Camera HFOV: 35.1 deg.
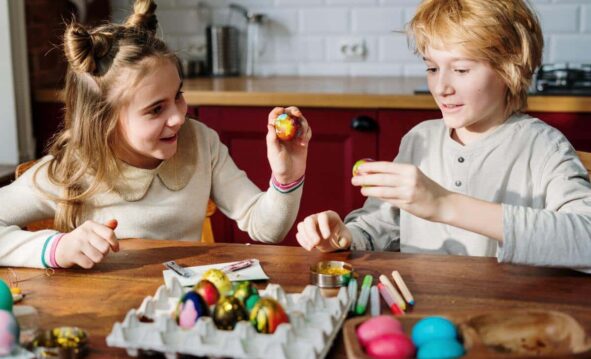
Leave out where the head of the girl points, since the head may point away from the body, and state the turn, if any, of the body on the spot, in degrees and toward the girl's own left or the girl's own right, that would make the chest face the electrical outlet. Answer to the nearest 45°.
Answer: approximately 90° to the girl's own left

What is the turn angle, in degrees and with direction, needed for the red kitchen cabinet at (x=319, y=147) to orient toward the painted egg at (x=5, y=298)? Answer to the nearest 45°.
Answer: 0° — it already faces it

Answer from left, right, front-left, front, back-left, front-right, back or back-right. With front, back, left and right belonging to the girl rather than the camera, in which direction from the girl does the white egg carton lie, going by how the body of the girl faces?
front-right

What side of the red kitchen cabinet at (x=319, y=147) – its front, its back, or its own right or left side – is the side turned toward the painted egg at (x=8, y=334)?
front

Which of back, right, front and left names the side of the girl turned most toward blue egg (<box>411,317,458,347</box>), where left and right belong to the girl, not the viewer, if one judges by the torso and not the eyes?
front

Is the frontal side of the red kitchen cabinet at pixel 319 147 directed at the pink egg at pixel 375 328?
yes

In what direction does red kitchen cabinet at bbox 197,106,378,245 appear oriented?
toward the camera

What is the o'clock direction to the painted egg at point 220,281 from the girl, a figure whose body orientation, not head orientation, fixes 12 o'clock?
The painted egg is roughly at 1 o'clock from the girl.

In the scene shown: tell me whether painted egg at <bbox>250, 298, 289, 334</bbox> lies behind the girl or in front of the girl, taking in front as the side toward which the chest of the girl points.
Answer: in front
